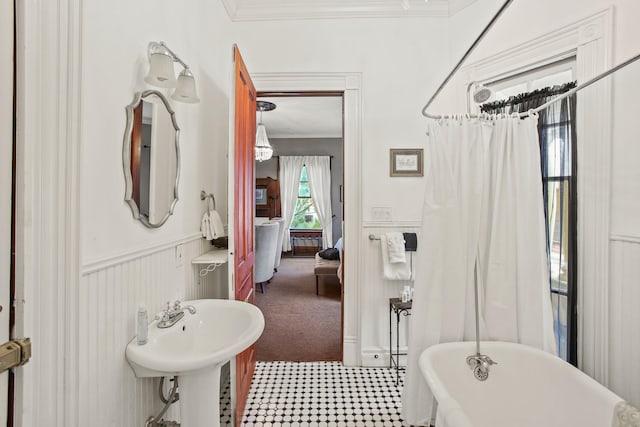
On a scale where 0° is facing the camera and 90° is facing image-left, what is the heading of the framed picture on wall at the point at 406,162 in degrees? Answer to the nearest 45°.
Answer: approximately 0°

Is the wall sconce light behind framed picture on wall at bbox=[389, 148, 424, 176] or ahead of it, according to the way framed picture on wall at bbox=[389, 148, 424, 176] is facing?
ahead

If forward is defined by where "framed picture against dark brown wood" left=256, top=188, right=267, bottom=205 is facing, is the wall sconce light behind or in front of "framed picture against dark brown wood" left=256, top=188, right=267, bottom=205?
in front

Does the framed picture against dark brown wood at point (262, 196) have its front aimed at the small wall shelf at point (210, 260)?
yes

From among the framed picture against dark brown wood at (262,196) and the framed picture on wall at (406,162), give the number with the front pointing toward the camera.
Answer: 2

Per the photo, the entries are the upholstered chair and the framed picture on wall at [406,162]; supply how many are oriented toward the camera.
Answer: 1

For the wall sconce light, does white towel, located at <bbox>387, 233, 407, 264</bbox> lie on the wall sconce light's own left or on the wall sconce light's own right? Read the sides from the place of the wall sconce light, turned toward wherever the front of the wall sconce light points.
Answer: on the wall sconce light's own left

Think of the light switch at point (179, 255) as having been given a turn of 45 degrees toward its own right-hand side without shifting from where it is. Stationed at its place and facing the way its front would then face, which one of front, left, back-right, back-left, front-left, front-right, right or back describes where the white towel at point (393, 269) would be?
left

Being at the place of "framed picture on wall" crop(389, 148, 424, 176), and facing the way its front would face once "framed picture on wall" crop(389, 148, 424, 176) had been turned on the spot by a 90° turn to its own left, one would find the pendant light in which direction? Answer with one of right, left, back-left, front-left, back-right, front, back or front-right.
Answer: back-left

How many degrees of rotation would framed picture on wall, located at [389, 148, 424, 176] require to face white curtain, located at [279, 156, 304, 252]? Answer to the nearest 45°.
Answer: approximately 135° to its right
